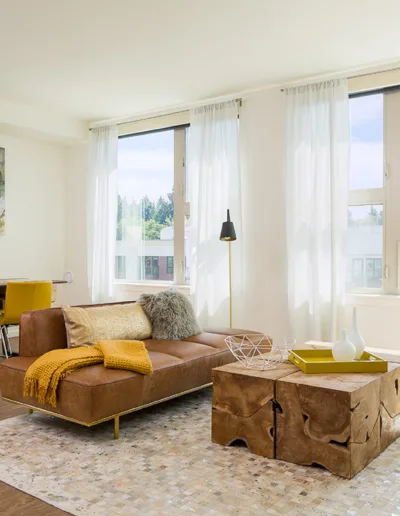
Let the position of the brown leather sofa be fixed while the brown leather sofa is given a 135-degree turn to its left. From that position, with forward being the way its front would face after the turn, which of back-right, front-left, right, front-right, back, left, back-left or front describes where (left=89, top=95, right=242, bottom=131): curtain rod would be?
front

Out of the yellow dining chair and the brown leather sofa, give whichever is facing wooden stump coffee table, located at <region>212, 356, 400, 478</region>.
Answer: the brown leather sofa

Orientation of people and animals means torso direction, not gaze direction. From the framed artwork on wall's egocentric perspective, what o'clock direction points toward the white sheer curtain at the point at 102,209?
The white sheer curtain is roughly at 11 o'clock from the framed artwork on wall.

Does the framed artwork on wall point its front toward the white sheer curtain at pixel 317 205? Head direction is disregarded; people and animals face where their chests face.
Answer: yes

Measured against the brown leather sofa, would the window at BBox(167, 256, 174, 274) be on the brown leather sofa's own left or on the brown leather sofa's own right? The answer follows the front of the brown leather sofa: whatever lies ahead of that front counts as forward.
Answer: on the brown leather sofa's own left

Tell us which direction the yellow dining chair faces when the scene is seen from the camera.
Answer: facing away from the viewer and to the left of the viewer

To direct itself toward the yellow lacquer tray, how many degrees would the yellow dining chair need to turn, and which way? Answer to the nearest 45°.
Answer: approximately 180°

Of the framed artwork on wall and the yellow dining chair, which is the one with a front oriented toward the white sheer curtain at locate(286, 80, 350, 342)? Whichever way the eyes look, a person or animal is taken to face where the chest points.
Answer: the framed artwork on wall

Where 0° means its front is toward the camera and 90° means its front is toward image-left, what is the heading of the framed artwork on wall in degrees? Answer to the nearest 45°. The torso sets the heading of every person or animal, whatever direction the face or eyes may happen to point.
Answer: approximately 315°

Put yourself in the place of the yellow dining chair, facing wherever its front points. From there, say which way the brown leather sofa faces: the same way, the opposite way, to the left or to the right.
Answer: the opposite way

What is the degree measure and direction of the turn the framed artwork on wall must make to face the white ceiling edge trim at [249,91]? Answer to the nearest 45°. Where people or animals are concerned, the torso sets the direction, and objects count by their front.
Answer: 0° — it already faces it

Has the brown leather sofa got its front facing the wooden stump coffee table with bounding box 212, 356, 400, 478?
yes
